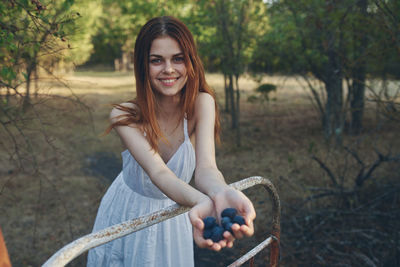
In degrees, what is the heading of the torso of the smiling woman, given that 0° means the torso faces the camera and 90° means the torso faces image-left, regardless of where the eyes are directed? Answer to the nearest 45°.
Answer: approximately 315°

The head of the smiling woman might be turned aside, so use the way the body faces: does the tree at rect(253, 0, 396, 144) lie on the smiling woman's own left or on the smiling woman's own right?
on the smiling woman's own left

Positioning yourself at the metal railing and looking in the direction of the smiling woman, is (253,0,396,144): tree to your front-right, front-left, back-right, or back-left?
front-right

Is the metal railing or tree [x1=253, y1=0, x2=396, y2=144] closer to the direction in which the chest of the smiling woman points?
the metal railing

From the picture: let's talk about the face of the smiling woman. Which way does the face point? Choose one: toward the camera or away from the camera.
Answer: toward the camera
